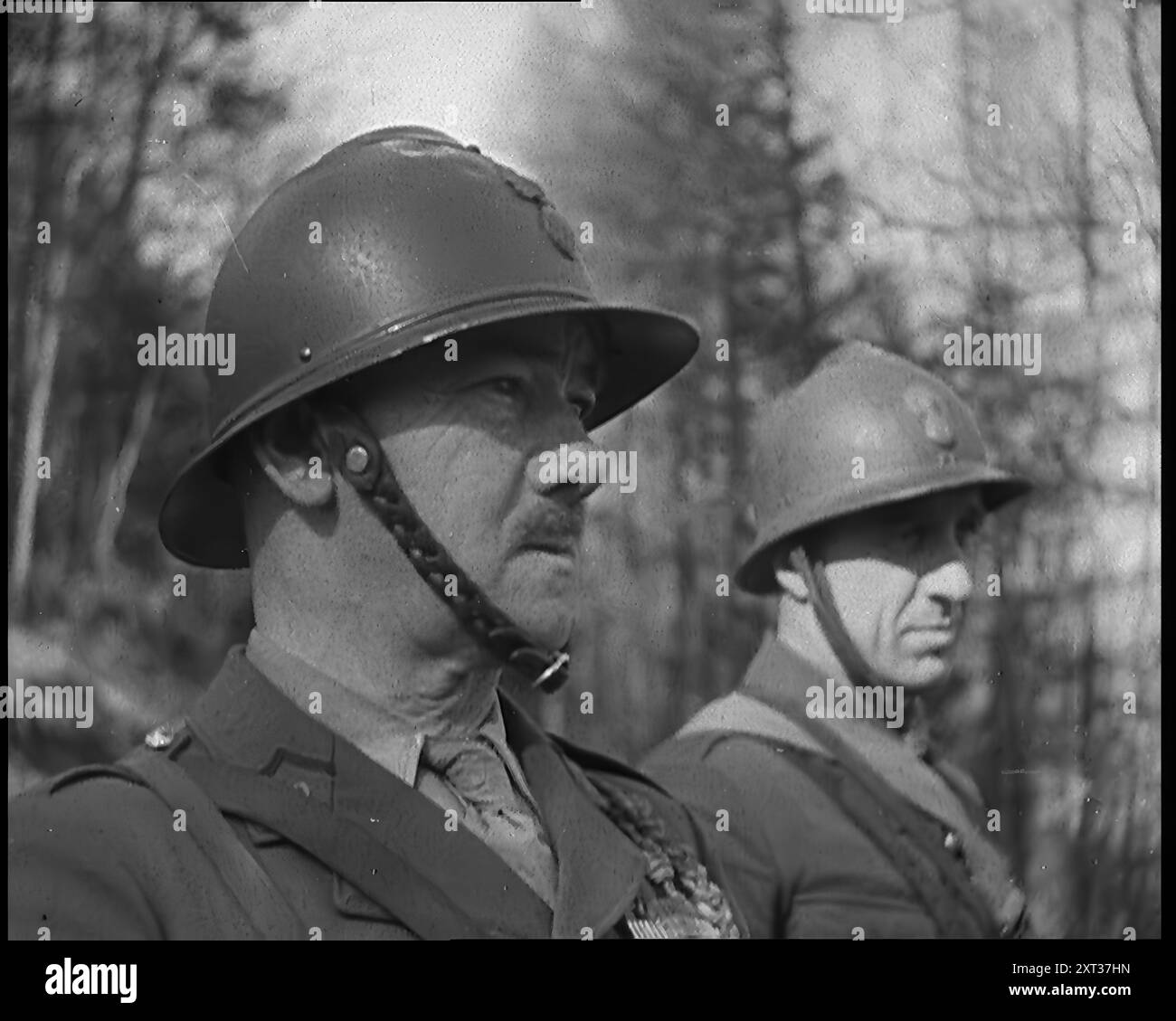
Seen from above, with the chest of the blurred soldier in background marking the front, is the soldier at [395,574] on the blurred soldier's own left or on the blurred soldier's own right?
on the blurred soldier's own right

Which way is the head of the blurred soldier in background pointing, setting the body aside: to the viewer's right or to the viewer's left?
to the viewer's right

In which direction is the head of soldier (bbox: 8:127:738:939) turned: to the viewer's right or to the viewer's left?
to the viewer's right

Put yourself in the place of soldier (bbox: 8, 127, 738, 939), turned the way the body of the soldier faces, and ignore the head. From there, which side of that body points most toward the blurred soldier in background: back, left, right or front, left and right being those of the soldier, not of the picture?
left

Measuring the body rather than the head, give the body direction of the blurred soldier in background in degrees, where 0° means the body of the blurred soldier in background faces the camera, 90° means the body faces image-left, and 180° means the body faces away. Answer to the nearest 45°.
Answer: approximately 315°

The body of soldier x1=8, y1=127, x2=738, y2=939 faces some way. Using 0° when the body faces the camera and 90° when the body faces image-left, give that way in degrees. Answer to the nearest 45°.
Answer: approximately 315°
